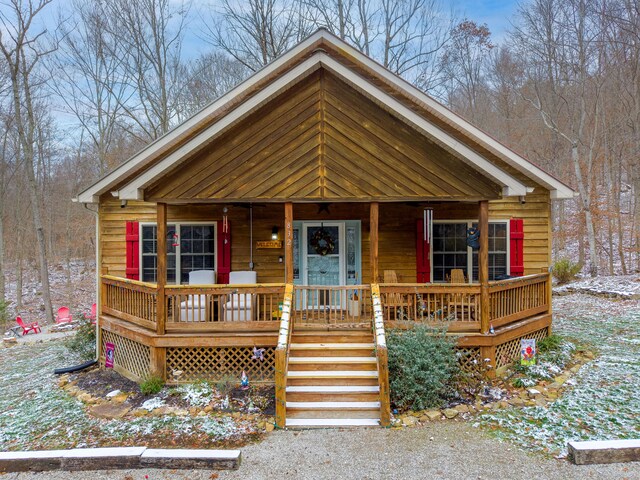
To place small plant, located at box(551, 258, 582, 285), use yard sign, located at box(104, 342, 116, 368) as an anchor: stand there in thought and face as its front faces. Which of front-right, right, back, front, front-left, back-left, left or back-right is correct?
left

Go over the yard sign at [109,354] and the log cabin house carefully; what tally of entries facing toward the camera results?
2

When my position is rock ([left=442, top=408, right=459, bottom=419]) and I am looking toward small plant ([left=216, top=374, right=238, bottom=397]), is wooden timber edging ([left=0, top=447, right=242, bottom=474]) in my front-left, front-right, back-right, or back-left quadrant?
front-left

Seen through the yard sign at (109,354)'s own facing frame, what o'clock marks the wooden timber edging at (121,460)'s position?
The wooden timber edging is roughly at 12 o'clock from the yard sign.

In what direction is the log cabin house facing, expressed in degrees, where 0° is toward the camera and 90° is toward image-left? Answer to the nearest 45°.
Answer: approximately 0°

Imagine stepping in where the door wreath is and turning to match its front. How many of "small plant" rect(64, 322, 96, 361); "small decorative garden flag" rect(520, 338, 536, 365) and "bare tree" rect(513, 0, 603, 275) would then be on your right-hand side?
1

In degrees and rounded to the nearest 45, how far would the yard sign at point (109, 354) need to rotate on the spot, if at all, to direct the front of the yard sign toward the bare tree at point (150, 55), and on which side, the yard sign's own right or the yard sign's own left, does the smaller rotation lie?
approximately 180°

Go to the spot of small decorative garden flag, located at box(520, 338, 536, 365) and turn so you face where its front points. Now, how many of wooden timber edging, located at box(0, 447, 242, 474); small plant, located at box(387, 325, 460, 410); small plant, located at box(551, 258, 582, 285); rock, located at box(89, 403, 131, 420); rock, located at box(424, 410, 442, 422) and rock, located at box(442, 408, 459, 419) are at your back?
1

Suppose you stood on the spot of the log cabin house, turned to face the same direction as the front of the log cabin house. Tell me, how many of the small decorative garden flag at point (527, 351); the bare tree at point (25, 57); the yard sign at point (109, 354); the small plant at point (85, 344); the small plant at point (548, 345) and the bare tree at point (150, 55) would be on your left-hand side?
2

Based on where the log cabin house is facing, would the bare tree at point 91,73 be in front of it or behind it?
behind

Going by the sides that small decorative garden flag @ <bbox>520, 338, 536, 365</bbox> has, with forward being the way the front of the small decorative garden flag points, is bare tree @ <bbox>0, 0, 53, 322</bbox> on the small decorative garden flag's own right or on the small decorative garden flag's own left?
on the small decorative garden flag's own right

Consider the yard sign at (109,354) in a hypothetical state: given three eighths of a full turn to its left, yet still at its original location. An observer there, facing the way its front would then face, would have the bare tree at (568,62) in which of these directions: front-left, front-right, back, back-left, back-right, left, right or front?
front-right

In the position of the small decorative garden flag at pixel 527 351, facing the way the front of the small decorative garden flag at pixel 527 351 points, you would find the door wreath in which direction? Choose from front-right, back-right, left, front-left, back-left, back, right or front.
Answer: right

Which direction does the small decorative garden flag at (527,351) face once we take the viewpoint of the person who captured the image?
facing the viewer

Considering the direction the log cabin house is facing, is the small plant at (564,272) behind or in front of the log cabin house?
behind
